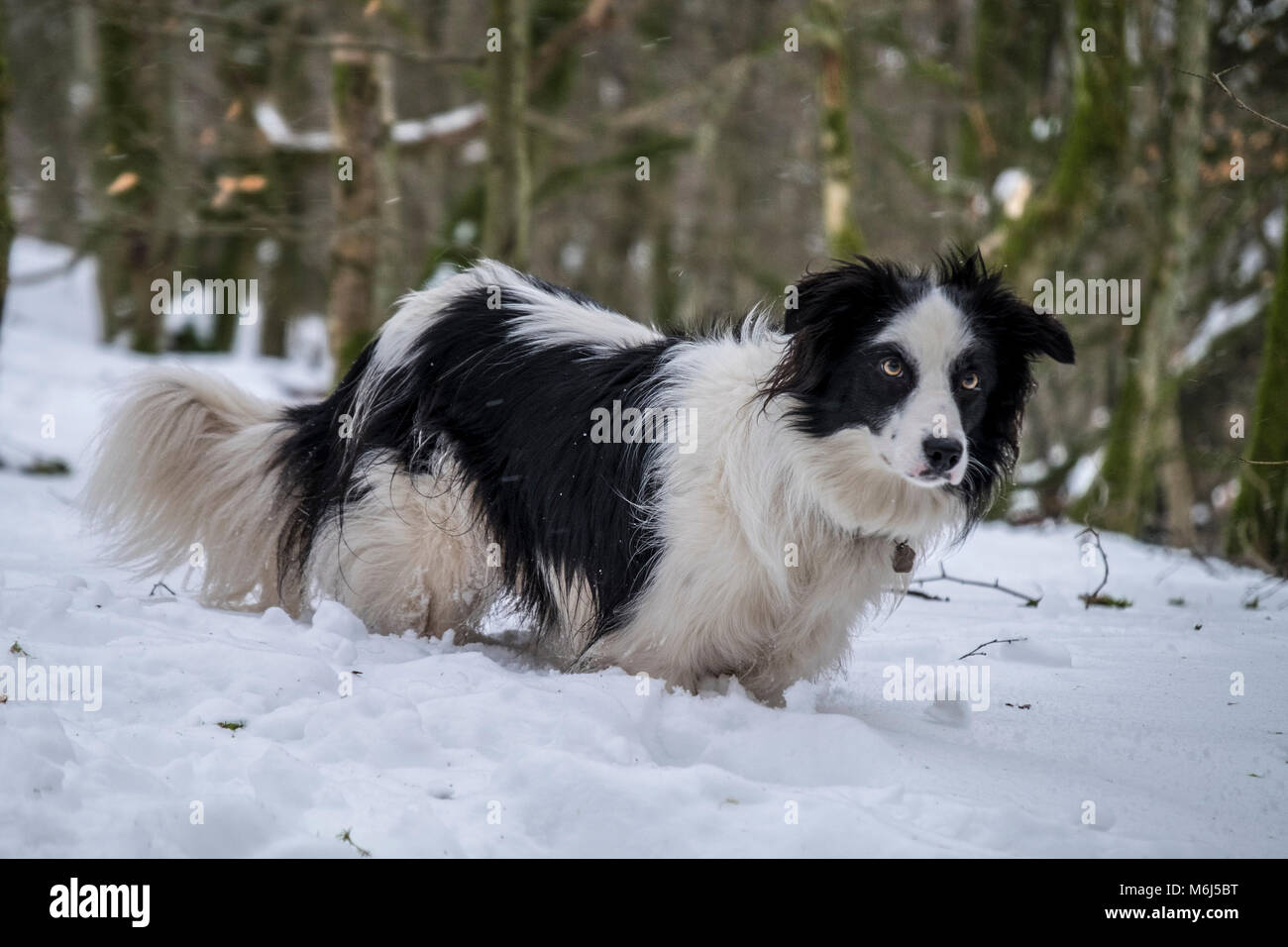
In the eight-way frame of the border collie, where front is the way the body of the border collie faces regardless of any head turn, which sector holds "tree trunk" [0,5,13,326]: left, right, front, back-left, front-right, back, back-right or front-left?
back

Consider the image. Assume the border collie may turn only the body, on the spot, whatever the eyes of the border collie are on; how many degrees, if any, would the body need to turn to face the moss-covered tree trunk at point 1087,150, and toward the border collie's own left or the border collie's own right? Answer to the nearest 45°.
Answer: approximately 90° to the border collie's own left

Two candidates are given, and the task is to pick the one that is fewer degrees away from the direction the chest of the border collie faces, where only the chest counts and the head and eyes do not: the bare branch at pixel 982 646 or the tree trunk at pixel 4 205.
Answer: the bare branch

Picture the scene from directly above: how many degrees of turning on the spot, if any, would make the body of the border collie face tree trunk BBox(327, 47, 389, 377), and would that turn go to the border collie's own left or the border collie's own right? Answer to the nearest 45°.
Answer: approximately 135° to the border collie's own left

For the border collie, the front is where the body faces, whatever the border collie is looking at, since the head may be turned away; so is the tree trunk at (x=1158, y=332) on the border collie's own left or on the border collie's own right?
on the border collie's own left

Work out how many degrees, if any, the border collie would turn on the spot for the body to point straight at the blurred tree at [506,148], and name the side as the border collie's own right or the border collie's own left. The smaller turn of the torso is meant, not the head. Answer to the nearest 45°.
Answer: approximately 135° to the border collie's own left

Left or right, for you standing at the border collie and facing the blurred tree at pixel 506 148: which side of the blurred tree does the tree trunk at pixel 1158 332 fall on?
right

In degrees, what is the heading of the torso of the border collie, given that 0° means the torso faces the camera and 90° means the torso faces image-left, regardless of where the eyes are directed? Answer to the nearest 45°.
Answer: approximately 315°
